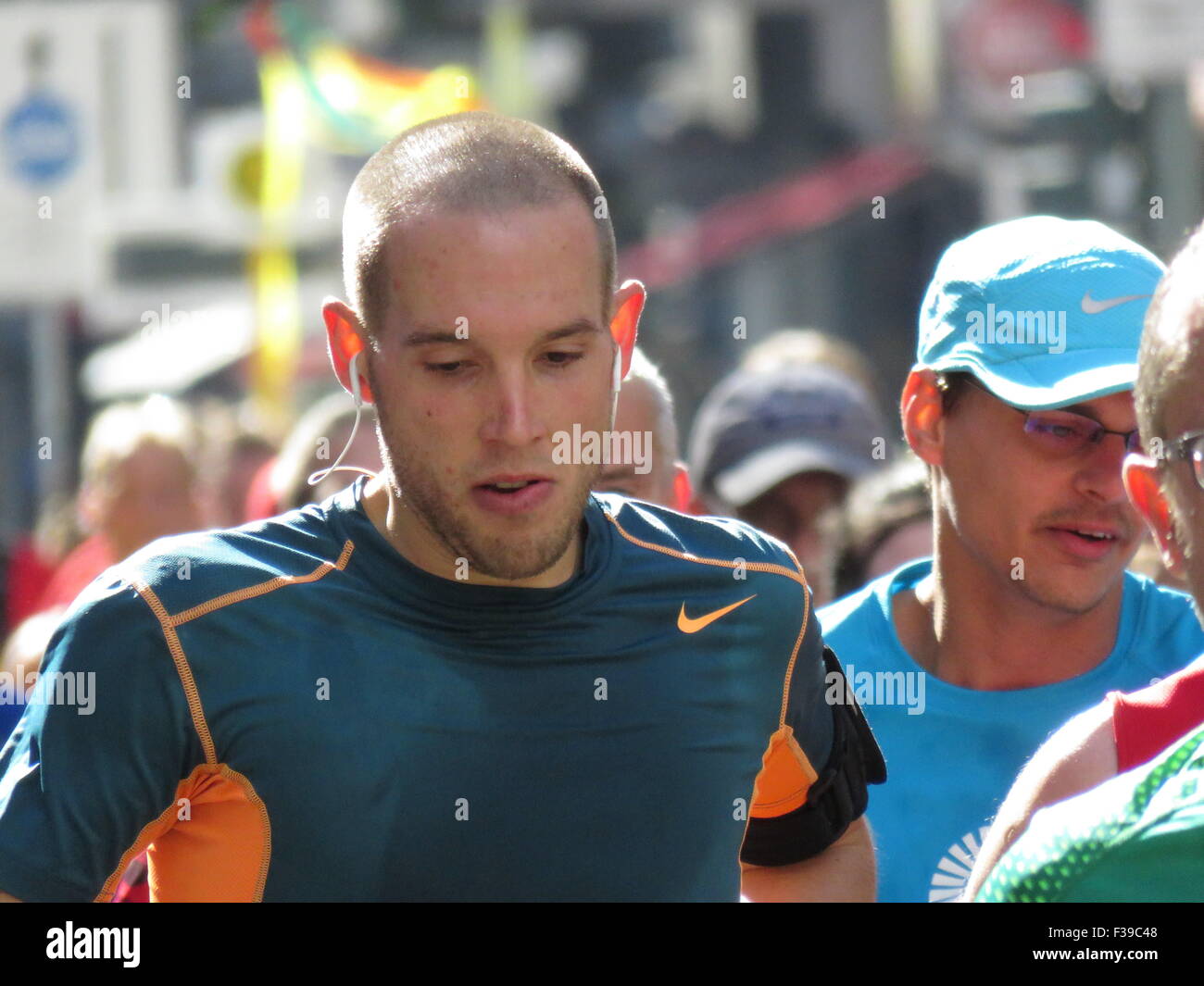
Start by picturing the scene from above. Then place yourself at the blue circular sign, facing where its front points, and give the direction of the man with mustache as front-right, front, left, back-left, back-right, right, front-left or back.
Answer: front

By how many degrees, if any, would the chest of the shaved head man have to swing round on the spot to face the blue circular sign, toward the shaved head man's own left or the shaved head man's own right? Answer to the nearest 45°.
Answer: approximately 180°

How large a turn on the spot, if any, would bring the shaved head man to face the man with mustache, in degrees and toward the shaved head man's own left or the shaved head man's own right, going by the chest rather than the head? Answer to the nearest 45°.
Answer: approximately 135° to the shaved head man's own left

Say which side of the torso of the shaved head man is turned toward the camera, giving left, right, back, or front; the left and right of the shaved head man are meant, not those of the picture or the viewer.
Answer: front

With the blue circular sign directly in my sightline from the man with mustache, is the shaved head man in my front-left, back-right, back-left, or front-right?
back-left

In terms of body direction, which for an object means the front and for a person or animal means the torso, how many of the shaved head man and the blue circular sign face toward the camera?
2

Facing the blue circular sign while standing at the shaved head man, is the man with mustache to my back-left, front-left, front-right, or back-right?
front-right

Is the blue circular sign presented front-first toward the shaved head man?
yes

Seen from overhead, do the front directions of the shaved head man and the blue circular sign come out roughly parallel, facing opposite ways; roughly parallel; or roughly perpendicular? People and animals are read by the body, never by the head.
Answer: roughly parallel

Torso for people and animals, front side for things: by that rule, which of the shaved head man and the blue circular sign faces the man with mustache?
the blue circular sign

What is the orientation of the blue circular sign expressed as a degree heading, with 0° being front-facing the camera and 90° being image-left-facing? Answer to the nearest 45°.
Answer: approximately 0°
